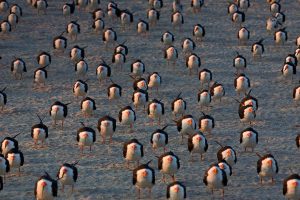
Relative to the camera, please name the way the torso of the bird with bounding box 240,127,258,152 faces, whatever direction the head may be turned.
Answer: toward the camera

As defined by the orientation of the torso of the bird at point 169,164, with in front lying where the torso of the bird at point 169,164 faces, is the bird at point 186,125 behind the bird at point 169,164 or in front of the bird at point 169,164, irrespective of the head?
behind

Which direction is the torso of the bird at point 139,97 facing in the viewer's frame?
toward the camera

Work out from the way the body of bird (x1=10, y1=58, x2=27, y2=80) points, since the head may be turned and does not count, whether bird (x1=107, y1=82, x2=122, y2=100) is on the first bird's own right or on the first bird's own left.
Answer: on the first bird's own left

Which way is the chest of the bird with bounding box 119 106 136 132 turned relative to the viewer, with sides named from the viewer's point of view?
facing the viewer

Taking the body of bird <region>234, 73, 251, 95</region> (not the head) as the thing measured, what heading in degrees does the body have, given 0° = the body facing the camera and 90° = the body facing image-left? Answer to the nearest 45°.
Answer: approximately 0°

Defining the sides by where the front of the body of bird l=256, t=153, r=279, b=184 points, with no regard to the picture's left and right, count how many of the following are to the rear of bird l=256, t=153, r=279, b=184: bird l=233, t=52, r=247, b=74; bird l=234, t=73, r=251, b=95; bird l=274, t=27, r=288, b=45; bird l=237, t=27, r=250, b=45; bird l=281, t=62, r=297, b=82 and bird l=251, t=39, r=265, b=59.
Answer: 6
